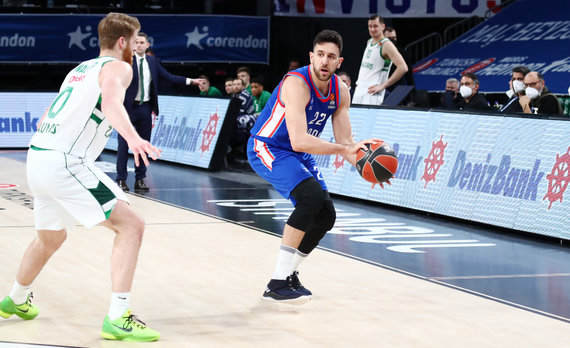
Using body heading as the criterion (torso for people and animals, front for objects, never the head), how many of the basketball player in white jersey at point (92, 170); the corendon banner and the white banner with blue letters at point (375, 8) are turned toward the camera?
2

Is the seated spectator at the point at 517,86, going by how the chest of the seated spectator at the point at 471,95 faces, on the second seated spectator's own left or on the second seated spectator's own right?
on the second seated spectator's own left

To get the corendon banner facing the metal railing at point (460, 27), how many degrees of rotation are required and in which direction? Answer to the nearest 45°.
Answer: approximately 90° to its left

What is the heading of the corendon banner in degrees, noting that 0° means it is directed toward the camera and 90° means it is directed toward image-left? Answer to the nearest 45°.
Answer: approximately 0°

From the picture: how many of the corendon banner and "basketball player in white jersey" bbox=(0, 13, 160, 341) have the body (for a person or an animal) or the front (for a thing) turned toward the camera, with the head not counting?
1

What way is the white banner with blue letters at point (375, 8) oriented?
toward the camera

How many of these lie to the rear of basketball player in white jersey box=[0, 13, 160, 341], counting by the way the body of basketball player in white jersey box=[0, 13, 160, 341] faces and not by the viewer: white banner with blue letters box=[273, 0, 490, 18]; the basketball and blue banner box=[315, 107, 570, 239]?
0

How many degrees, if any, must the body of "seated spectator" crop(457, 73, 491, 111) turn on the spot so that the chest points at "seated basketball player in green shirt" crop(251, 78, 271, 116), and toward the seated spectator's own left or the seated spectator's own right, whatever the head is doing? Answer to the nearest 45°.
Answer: approximately 90° to the seated spectator's own right

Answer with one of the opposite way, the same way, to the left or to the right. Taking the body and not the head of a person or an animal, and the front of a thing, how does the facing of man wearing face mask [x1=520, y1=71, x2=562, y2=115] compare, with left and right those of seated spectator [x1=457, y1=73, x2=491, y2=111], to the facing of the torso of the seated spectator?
the same way

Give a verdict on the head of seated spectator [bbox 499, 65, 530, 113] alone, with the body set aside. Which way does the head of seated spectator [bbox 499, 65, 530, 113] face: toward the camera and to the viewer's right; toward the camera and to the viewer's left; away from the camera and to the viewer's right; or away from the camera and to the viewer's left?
toward the camera and to the viewer's left

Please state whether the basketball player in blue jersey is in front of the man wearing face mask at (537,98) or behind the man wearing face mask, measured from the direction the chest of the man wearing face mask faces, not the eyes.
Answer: in front

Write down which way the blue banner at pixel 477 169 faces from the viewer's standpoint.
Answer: facing the viewer and to the left of the viewer

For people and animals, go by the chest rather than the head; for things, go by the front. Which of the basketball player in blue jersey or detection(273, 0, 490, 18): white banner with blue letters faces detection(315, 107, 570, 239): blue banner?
detection(273, 0, 490, 18): white banner with blue letters

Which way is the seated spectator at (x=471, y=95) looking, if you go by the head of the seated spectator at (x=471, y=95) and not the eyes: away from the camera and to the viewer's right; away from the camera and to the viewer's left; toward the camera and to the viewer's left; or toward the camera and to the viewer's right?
toward the camera and to the viewer's left

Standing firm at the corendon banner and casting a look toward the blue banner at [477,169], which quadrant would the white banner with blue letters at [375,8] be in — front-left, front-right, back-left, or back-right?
front-left

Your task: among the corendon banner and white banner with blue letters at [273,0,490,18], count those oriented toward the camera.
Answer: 2
